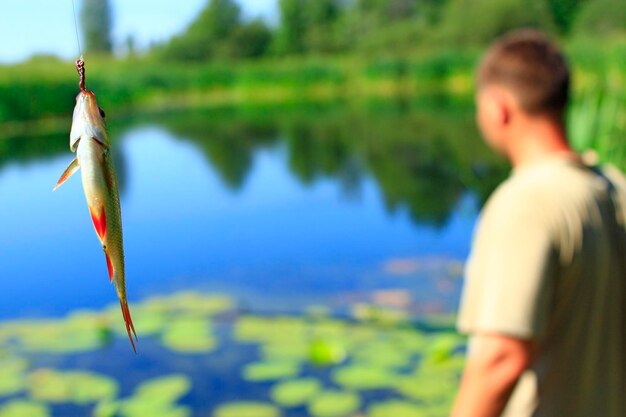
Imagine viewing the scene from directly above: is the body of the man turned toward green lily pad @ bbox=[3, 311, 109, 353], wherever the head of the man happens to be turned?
yes

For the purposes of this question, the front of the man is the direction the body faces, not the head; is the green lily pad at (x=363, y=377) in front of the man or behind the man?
in front

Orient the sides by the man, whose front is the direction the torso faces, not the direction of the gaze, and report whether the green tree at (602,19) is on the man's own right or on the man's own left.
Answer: on the man's own right

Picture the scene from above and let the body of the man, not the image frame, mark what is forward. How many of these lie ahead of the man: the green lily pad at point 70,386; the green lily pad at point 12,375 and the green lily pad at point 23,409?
3

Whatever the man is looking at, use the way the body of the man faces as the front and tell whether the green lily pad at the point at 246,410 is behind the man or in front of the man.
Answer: in front

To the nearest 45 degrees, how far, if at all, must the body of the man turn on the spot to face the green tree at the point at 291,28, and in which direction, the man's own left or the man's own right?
approximately 45° to the man's own right

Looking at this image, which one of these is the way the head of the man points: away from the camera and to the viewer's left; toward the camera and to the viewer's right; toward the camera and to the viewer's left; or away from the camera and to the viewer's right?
away from the camera and to the viewer's left

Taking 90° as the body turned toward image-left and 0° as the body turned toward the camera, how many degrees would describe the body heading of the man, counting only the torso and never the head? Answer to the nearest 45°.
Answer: approximately 135°

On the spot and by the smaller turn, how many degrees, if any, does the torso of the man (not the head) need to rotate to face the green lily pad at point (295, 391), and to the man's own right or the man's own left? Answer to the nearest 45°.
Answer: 0° — they already face it
